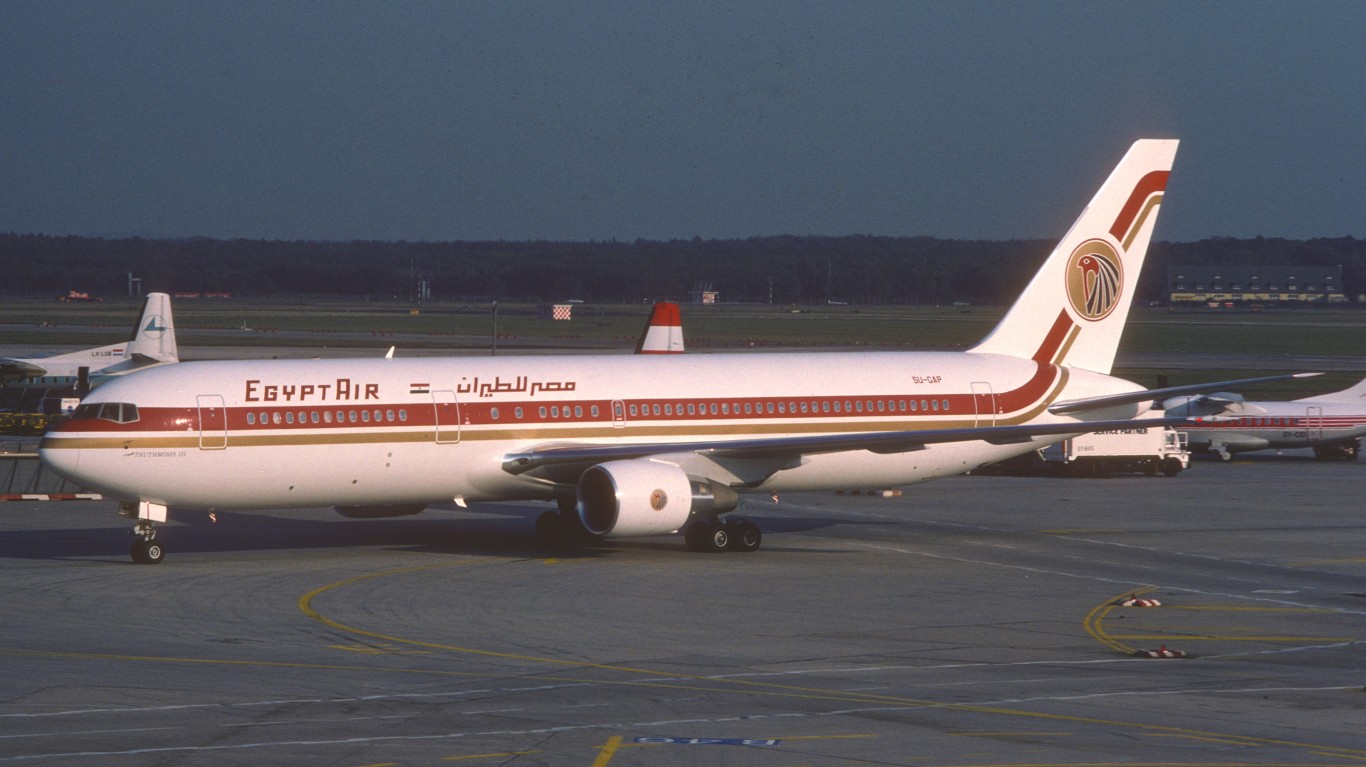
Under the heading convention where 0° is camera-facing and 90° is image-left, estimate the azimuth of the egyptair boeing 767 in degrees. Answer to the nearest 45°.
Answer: approximately 45°
